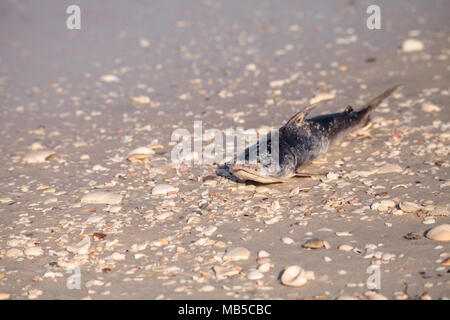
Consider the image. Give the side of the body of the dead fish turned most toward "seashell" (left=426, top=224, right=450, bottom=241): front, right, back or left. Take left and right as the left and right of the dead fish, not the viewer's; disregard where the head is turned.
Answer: left

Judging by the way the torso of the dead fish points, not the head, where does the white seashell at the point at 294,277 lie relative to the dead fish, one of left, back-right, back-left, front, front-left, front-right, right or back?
front-left

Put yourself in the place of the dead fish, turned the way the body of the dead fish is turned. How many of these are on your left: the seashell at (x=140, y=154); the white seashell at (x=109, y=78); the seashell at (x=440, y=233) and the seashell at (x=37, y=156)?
1

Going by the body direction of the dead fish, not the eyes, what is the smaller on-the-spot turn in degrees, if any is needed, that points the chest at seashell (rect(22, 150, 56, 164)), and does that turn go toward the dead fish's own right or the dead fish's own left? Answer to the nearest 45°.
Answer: approximately 45° to the dead fish's own right

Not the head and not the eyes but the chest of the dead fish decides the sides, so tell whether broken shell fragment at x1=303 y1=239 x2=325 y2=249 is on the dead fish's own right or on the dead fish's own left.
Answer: on the dead fish's own left

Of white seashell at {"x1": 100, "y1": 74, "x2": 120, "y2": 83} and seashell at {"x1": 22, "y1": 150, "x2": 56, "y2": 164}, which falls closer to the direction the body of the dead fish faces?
the seashell

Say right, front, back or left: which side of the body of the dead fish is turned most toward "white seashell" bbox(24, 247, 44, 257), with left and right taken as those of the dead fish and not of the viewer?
front

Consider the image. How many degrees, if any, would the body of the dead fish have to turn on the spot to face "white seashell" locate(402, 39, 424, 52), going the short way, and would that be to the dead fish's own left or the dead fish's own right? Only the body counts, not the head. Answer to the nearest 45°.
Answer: approximately 135° to the dead fish's own right

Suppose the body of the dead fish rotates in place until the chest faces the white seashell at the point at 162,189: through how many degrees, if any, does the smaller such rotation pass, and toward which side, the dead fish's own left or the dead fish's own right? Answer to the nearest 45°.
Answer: approximately 45° to the dead fish's own right

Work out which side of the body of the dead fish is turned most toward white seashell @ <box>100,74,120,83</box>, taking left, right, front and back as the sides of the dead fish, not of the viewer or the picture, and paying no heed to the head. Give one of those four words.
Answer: right

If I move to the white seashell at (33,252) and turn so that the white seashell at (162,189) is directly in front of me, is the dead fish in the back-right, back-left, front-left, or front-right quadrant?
front-right

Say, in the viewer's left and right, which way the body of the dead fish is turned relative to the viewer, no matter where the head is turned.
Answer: facing the viewer and to the left of the viewer

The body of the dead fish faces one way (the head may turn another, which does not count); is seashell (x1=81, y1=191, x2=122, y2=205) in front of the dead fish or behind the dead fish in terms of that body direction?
in front
